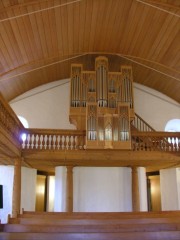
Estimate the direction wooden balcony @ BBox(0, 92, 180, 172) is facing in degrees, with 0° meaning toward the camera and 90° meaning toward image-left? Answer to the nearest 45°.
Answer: approximately 0°

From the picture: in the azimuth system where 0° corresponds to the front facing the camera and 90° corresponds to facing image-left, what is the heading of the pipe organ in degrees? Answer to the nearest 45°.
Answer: approximately 0°
